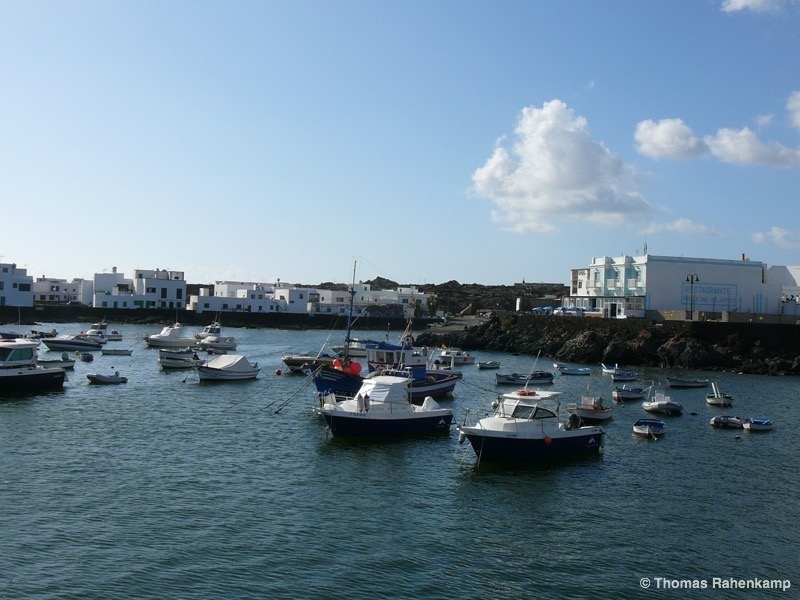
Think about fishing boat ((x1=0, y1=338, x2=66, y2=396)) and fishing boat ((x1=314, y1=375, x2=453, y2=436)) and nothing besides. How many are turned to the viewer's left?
2

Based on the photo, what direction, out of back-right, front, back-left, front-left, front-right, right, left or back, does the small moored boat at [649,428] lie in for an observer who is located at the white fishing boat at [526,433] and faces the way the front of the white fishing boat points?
back

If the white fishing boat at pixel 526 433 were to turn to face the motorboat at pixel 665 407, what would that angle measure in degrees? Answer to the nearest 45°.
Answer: approximately 180°

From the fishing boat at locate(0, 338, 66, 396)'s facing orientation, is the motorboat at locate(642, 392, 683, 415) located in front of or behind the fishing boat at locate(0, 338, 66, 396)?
behind

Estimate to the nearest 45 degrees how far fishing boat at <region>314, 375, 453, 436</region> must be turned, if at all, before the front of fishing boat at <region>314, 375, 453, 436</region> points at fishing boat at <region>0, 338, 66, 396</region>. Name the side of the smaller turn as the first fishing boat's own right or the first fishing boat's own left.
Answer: approximately 45° to the first fishing boat's own right

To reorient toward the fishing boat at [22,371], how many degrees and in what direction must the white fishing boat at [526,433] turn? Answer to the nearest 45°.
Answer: approximately 45° to its right

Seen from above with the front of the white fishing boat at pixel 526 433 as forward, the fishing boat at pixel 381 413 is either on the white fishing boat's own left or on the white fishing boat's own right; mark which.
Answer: on the white fishing boat's own right

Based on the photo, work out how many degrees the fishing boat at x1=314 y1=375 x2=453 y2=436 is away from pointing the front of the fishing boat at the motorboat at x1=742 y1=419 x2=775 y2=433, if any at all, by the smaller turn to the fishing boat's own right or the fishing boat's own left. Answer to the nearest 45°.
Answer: approximately 180°

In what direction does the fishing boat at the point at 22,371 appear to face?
to the viewer's left

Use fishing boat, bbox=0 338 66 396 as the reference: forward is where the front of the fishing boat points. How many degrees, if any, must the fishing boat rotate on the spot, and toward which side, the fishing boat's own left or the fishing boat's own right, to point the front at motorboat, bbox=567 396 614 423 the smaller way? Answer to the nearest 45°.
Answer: approximately 135° to the fishing boat's own left

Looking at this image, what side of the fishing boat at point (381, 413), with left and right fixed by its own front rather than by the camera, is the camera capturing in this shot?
left
